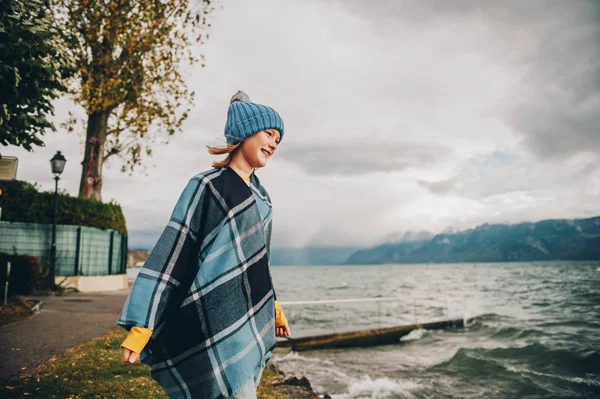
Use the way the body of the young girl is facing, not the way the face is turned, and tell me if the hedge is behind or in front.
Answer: behind

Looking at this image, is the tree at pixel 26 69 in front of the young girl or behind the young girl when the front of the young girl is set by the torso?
behind

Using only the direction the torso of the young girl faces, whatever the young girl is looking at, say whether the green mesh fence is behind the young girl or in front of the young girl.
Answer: behind

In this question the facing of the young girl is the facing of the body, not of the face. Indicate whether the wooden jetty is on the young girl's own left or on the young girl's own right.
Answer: on the young girl's own left

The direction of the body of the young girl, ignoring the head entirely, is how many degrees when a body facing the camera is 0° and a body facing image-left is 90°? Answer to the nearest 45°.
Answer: approximately 315°
